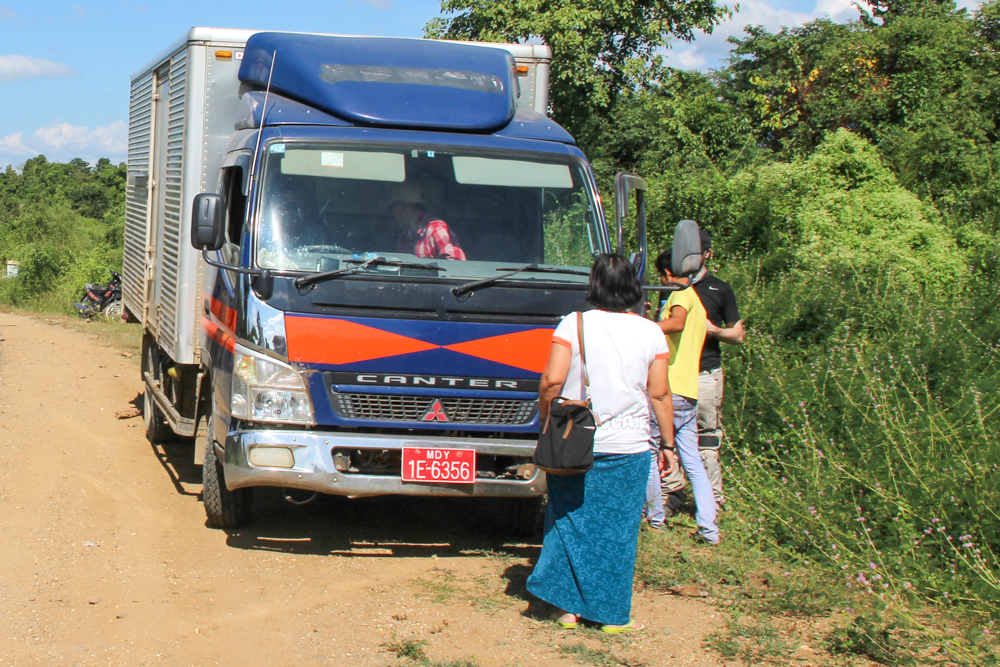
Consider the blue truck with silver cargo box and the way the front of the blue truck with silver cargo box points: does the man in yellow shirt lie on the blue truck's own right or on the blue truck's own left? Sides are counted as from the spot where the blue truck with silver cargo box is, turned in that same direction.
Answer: on the blue truck's own left

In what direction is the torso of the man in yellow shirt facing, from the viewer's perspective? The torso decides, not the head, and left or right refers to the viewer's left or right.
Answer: facing to the left of the viewer

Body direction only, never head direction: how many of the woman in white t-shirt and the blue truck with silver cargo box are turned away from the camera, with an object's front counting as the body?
1

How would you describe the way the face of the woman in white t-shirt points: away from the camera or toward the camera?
away from the camera

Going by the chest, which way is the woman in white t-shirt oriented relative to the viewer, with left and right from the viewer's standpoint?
facing away from the viewer

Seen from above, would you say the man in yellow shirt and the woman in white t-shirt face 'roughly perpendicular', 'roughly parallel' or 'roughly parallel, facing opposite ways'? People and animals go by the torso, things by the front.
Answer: roughly perpendicular

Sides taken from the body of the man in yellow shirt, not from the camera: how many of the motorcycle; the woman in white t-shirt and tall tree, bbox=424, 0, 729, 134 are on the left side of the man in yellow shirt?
1

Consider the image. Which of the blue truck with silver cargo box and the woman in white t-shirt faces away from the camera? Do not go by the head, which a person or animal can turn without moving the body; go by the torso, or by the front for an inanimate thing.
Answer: the woman in white t-shirt

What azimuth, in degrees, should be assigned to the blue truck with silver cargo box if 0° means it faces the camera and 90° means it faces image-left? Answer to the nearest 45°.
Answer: approximately 0°

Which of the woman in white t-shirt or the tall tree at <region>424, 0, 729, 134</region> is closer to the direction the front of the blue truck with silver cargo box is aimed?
the woman in white t-shirt

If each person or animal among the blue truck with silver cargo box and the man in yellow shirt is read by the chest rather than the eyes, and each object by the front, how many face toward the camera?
1

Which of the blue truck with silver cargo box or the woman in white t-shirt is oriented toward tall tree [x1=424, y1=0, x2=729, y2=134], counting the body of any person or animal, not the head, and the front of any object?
the woman in white t-shirt

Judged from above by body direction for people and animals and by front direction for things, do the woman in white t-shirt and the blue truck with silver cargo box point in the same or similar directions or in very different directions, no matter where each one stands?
very different directions

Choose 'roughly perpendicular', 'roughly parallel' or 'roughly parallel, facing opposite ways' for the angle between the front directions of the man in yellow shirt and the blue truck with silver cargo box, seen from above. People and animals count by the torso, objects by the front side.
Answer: roughly perpendicular
